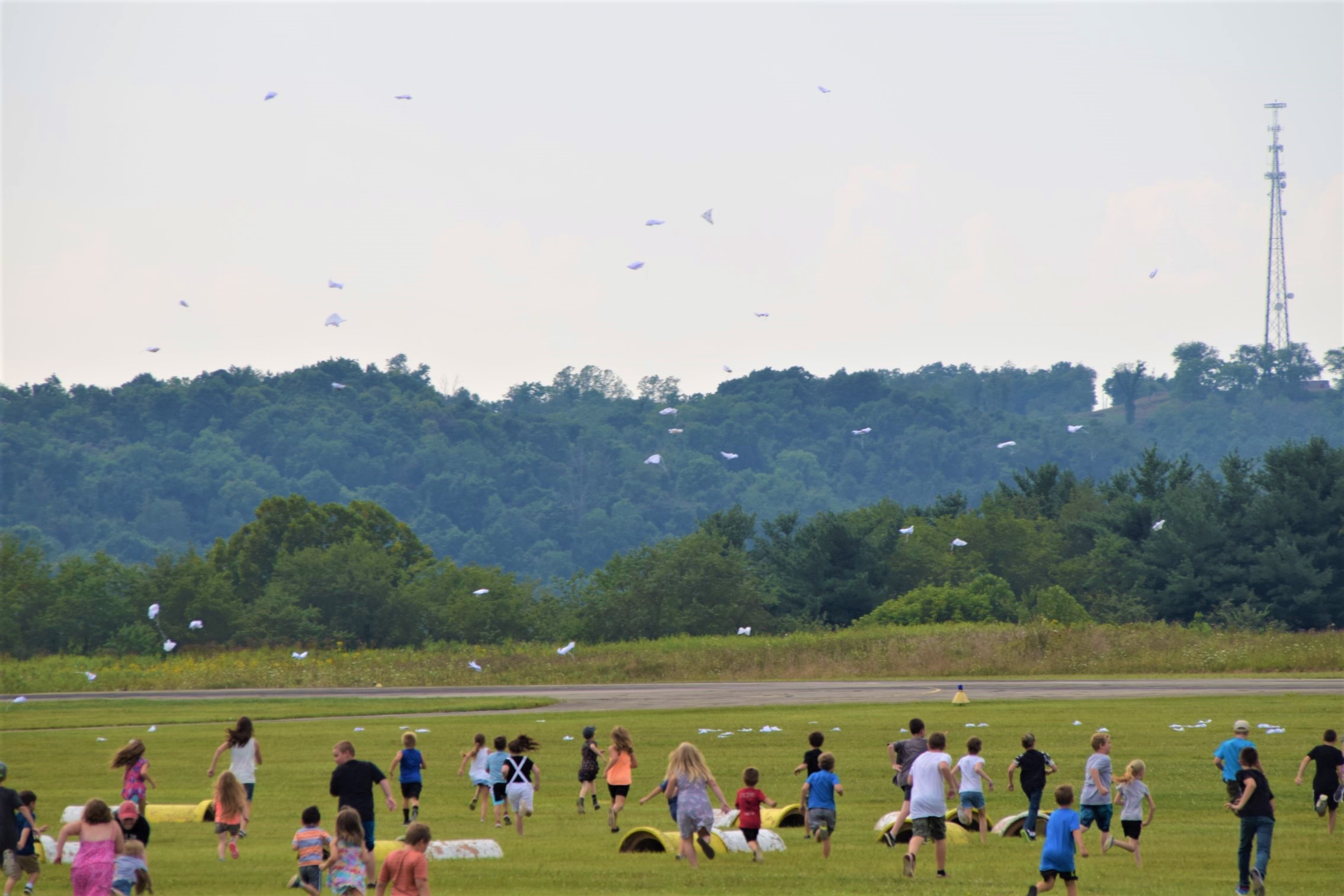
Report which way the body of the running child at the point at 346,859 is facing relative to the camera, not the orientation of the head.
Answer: away from the camera

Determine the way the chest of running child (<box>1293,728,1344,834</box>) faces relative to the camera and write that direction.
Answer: away from the camera

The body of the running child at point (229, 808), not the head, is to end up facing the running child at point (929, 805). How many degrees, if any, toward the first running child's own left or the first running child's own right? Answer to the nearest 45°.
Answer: approximately 135° to the first running child's own right

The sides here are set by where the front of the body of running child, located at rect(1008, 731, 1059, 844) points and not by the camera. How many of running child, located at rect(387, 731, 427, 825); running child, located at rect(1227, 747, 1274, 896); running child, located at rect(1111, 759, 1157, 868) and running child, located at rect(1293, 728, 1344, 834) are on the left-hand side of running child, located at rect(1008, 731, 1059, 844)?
1

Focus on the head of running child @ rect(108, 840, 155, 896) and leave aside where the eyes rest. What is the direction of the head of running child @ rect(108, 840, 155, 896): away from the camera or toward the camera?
away from the camera

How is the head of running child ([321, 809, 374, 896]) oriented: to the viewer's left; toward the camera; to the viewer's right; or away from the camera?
away from the camera

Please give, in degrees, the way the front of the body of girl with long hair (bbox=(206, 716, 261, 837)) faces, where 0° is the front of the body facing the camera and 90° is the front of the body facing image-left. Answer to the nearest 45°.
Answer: approximately 180°

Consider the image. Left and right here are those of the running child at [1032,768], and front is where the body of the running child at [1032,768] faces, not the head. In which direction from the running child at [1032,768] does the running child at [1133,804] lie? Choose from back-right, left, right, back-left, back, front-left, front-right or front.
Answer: back-right

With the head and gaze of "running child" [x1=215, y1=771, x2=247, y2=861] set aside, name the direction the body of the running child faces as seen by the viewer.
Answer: away from the camera

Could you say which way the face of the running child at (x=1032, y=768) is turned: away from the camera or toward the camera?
away from the camera

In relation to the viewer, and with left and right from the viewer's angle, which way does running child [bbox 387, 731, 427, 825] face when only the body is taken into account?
facing away from the viewer

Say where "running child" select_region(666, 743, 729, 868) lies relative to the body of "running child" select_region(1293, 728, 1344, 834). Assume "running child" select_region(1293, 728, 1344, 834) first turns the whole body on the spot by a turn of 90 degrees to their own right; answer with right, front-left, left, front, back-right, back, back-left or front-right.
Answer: back-right

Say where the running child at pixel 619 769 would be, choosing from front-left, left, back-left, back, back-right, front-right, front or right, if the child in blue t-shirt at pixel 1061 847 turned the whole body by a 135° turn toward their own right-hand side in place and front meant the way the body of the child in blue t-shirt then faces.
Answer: back-right

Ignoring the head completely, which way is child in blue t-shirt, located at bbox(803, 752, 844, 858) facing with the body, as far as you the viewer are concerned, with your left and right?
facing away from the viewer

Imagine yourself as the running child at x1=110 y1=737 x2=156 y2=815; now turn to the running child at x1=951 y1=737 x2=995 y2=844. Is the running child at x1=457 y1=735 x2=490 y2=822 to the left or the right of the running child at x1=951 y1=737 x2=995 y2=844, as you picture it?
left

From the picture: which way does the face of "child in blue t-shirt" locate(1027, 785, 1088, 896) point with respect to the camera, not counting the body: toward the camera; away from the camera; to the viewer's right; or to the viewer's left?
away from the camera
